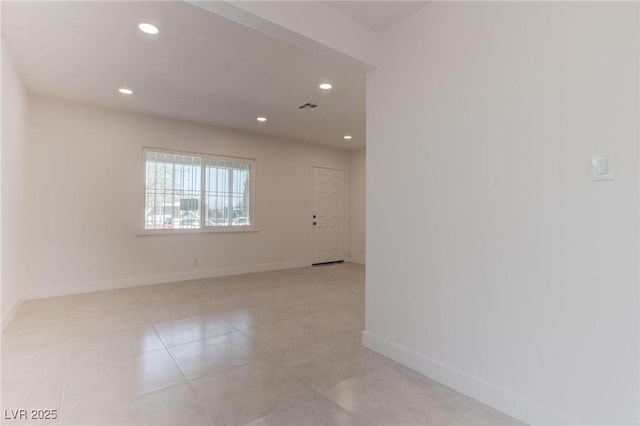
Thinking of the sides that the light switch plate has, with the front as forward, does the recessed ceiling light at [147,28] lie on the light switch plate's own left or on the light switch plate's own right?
on the light switch plate's own right

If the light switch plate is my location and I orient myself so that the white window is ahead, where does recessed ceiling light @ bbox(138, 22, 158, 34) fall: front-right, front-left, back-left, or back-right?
front-left

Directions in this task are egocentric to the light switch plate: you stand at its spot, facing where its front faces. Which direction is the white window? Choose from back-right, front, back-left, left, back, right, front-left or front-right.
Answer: right

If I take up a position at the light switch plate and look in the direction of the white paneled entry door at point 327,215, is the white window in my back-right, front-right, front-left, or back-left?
front-left

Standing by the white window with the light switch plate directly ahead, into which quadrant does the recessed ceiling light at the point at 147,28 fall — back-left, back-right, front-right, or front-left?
front-right

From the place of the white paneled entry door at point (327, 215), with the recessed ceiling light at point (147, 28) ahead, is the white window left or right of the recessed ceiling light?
right

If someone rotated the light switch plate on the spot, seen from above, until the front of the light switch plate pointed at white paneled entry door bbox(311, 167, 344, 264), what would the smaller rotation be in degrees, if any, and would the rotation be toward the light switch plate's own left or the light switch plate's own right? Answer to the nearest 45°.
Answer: approximately 135° to the light switch plate's own right
